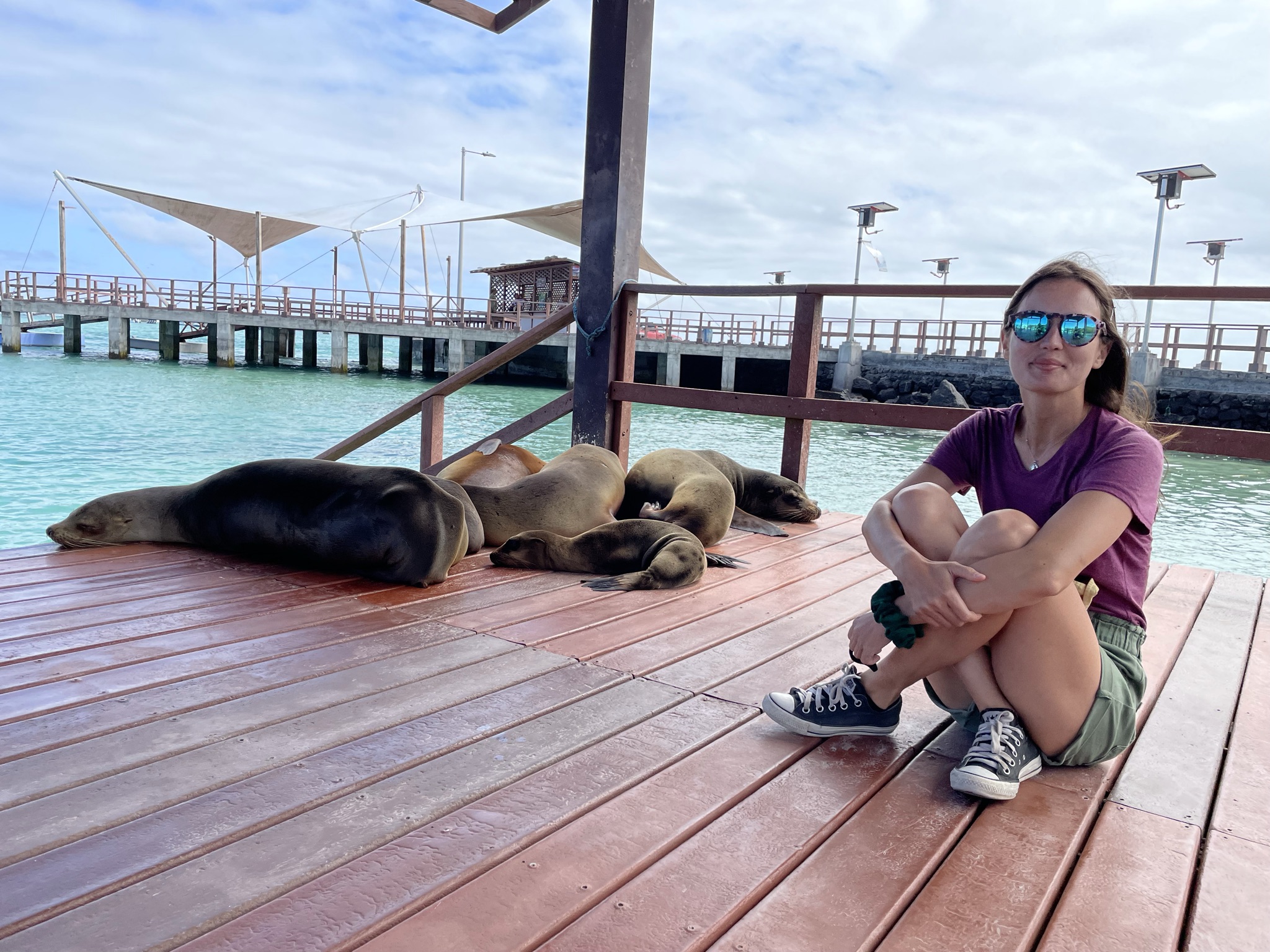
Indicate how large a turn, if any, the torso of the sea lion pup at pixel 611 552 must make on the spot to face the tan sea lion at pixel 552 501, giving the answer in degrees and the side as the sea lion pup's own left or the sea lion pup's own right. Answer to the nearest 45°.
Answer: approximately 45° to the sea lion pup's own right

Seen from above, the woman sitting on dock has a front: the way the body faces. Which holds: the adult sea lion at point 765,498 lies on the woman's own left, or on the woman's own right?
on the woman's own right

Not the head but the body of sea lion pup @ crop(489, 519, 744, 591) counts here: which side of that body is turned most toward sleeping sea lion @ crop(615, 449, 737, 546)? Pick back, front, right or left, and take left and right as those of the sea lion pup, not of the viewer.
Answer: right

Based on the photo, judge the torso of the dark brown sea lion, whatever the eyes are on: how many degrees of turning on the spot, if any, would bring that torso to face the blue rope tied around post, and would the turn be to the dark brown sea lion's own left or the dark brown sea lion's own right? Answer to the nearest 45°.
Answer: approximately 135° to the dark brown sea lion's own right

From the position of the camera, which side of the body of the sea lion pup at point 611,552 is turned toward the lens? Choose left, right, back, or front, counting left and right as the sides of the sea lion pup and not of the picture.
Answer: left

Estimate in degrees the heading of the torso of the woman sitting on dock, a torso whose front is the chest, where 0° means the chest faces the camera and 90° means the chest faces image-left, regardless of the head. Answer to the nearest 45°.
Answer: approximately 45°

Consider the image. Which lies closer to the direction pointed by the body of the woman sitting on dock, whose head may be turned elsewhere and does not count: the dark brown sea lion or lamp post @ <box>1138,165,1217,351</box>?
the dark brown sea lion

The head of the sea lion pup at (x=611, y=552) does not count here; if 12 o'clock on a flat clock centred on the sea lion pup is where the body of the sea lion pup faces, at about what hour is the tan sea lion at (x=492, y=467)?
The tan sea lion is roughly at 2 o'clock from the sea lion pup.

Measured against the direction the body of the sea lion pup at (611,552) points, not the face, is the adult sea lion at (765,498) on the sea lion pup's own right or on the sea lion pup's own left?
on the sea lion pup's own right

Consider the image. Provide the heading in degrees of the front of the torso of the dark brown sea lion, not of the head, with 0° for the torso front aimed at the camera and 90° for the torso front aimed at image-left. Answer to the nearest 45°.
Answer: approximately 90°

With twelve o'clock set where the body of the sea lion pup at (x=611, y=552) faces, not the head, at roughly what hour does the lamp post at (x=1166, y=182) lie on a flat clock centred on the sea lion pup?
The lamp post is roughly at 4 o'clock from the sea lion pup.

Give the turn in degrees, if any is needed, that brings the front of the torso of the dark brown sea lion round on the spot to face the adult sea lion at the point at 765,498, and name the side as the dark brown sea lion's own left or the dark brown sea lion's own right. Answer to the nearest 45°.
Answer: approximately 180°
